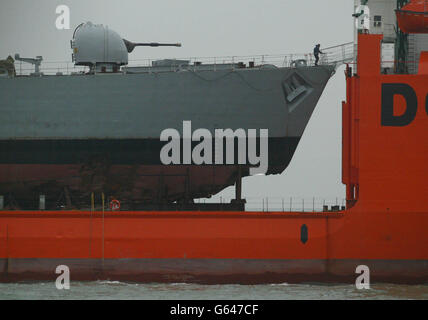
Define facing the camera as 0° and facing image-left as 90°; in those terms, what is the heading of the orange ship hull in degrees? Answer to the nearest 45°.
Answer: approximately 270°

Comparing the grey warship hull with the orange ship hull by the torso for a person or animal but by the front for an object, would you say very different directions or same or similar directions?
same or similar directions

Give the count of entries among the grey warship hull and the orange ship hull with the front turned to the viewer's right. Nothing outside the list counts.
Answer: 2

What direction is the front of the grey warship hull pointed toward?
to the viewer's right
